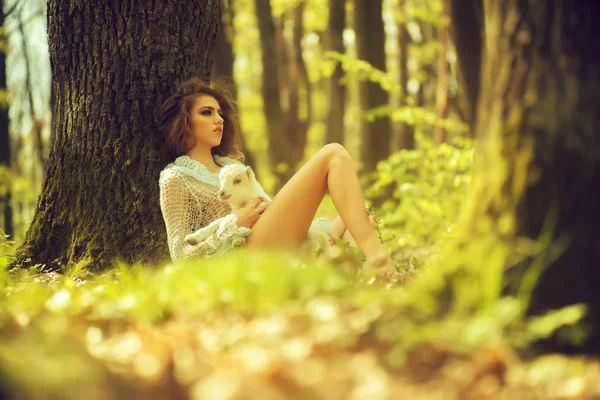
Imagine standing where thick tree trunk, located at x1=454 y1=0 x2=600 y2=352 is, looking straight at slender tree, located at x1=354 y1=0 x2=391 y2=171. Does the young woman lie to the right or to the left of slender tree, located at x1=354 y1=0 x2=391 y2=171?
left

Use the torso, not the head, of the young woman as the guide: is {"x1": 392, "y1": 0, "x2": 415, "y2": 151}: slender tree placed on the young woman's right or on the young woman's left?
on the young woman's left

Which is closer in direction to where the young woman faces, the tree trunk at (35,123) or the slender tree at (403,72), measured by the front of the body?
the slender tree

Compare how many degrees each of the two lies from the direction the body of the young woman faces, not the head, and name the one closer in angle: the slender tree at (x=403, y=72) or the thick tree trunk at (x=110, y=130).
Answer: the slender tree

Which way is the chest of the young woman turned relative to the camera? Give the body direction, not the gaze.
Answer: to the viewer's right

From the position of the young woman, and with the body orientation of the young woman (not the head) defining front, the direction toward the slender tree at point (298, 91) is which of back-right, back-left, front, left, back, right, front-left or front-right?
left

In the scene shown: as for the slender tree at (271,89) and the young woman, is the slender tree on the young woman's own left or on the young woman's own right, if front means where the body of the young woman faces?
on the young woman's own left

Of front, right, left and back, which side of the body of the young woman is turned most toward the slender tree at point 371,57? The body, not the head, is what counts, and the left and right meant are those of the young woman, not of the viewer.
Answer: left

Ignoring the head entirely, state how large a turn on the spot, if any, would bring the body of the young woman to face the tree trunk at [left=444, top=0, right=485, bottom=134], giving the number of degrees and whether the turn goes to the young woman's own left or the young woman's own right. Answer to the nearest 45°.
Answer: approximately 45° to the young woman's own left

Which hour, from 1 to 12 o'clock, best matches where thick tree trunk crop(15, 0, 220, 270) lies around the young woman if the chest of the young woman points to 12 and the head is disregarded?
The thick tree trunk is roughly at 7 o'clock from the young woman.
